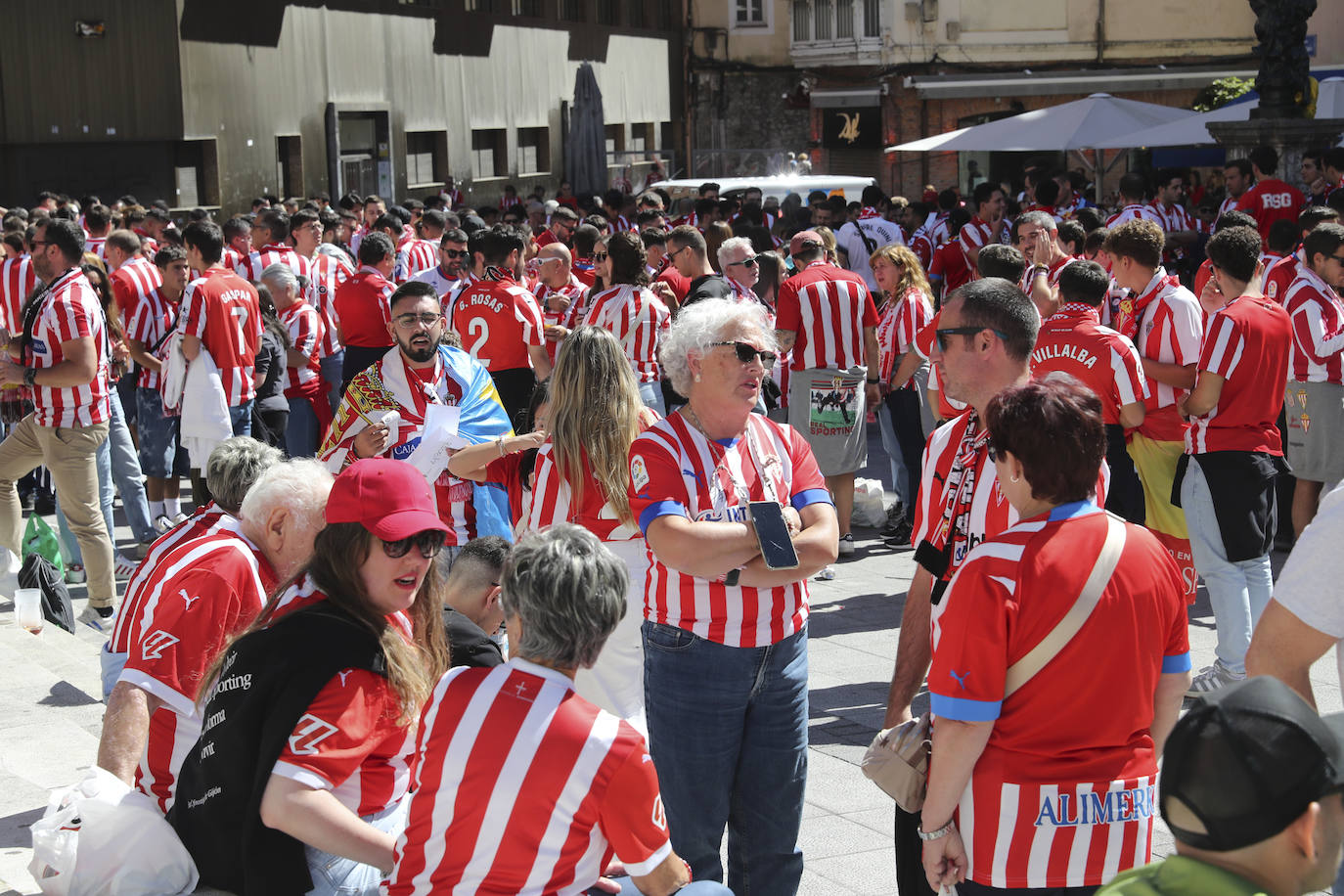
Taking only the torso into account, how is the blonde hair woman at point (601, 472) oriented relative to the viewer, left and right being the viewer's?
facing away from the viewer

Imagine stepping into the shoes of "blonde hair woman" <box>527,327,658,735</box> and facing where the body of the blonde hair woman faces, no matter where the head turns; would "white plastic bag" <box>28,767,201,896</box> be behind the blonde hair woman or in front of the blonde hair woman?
behind

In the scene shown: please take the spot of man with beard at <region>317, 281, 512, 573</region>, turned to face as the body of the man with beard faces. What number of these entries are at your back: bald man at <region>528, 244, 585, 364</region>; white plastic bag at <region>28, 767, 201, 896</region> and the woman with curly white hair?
1

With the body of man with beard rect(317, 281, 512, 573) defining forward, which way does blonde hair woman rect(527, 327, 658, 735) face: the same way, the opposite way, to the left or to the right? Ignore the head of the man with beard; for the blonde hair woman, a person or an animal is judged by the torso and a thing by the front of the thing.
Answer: the opposite way

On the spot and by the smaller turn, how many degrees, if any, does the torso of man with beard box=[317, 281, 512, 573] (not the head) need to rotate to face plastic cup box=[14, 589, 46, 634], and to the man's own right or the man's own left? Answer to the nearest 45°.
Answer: approximately 135° to the man's own right

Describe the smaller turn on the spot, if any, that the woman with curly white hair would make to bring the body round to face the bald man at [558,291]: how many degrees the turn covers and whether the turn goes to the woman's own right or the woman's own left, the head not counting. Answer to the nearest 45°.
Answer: approximately 135° to the woman's own left

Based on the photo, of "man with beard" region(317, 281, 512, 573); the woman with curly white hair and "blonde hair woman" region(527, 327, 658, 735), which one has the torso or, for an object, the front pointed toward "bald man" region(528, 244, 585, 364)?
the blonde hair woman

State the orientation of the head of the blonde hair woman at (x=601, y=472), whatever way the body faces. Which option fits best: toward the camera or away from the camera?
away from the camera

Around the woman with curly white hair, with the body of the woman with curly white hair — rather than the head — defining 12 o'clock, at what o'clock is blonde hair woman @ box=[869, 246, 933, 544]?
The blonde hair woman is roughly at 8 o'clock from the woman with curly white hair.

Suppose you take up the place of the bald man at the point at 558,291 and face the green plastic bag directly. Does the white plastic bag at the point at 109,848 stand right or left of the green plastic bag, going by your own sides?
left

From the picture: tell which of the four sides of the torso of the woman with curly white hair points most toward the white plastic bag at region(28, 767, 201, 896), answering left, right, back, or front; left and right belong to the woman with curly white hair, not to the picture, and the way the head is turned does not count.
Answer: right

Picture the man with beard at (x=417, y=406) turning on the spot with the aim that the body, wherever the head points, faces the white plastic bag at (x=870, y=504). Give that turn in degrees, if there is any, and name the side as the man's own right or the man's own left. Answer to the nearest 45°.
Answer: approximately 135° to the man's own left
